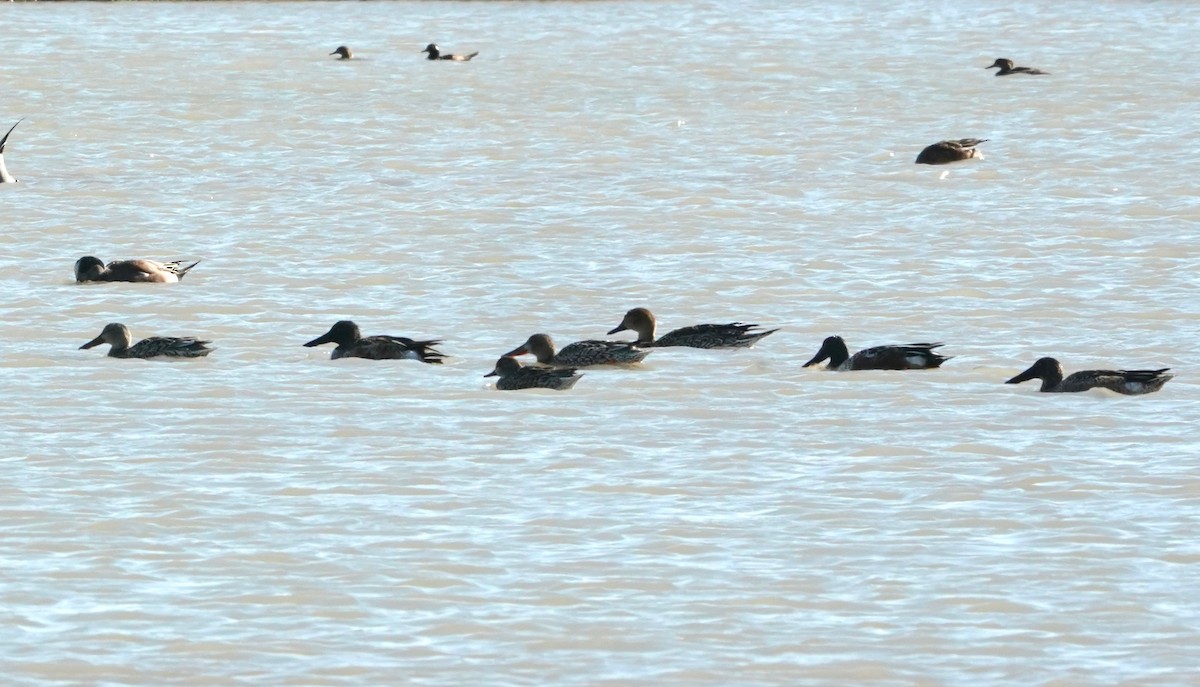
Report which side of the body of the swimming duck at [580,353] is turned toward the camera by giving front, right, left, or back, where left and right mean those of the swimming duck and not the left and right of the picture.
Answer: left

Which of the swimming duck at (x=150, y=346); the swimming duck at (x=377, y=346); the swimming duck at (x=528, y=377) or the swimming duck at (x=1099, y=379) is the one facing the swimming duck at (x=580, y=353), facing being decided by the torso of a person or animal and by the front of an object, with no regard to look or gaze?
the swimming duck at (x=1099, y=379)

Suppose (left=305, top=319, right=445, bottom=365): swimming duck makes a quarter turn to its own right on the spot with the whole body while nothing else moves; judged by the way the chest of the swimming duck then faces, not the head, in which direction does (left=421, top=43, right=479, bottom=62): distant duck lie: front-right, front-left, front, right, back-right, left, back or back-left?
front

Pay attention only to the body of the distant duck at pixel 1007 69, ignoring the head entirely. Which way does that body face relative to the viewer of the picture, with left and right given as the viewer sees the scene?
facing to the left of the viewer

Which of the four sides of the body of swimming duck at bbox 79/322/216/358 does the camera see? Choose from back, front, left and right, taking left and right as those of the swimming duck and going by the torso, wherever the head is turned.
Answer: left

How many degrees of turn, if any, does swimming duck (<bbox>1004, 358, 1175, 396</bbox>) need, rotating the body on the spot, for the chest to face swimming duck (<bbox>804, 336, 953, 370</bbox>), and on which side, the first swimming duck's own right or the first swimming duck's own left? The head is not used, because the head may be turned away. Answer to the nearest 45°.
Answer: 0° — it already faces it

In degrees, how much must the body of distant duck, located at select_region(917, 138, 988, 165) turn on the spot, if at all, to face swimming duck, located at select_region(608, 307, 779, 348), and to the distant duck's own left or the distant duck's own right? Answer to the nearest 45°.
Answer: approximately 90° to the distant duck's own left

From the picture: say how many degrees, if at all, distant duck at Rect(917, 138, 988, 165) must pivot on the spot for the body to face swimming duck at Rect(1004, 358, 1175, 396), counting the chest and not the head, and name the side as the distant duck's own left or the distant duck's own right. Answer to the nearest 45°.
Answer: approximately 90° to the distant duck's own left

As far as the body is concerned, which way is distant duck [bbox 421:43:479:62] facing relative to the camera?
to the viewer's left

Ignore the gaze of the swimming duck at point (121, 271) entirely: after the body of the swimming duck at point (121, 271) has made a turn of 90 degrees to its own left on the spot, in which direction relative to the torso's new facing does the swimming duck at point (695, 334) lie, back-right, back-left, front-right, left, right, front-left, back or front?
front-left

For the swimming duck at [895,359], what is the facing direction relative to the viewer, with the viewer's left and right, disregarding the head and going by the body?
facing to the left of the viewer

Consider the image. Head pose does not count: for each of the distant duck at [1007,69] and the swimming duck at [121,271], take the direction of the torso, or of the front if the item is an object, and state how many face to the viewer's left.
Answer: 2

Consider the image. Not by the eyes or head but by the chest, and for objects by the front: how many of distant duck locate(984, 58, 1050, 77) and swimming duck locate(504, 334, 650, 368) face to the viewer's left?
2

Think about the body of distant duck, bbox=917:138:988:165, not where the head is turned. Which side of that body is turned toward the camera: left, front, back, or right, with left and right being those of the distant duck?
left

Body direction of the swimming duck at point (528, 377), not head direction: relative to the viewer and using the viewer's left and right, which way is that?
facing to the left of the viewer

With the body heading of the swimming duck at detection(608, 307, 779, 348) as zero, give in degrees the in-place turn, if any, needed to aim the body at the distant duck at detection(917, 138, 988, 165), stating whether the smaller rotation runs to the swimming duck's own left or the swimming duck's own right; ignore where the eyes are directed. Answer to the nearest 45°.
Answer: approximately 90° to the swimming duck's own right
